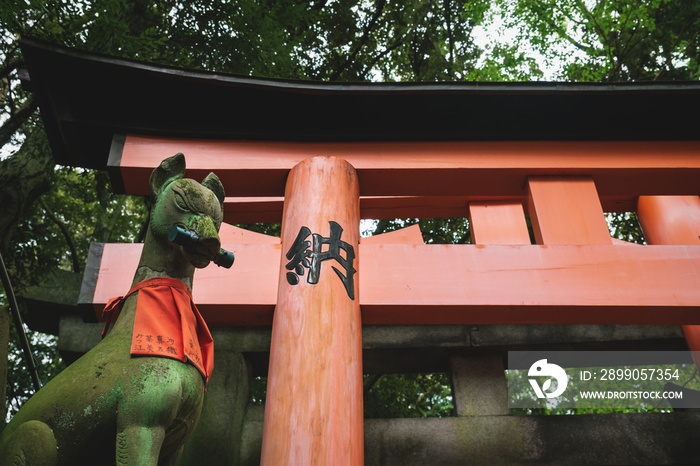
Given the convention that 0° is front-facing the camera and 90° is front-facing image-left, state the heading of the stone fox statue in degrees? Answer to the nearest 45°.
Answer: approximately 315°

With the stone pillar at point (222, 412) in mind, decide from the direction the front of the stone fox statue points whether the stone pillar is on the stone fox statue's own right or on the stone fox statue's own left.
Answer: on the stone fox statue's own left

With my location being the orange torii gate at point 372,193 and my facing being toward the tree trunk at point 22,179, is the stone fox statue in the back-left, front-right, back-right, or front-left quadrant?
front-left

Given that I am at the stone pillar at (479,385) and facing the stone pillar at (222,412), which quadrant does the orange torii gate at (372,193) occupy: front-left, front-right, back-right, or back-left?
front-left

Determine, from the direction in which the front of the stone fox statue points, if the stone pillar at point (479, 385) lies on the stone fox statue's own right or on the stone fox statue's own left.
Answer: on the stone fox statue's own left

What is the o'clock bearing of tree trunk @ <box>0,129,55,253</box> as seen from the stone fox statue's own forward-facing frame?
The tree trunk is roughly at 7 o'clock from the stone fox statue.

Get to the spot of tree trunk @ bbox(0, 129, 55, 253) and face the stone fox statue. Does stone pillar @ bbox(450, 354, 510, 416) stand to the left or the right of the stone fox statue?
left
